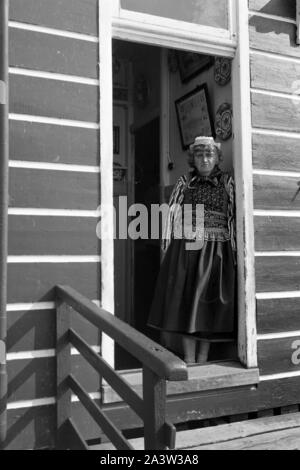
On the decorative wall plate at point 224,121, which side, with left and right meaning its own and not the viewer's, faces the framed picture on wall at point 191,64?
right

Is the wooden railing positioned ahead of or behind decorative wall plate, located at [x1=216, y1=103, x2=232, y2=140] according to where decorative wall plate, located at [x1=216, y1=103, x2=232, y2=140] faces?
ahead

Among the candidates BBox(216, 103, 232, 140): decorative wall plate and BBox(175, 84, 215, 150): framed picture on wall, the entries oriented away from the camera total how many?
0

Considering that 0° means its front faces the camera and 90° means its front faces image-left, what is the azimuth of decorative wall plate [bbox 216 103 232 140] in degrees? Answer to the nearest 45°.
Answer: approximately 45°
